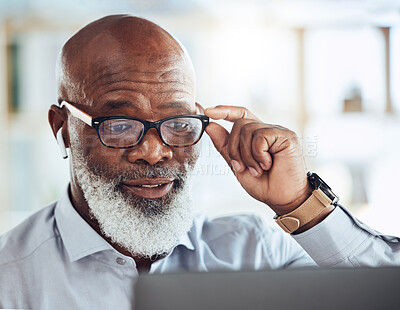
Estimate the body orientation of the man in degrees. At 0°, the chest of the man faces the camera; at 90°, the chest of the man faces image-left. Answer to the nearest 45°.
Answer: approximately 315°

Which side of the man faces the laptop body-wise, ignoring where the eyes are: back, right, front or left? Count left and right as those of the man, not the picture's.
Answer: front
